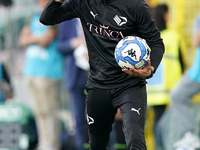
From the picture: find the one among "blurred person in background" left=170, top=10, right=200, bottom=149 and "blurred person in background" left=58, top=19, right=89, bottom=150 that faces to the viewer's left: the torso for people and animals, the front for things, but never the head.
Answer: "blurred person in background" left=170, top=10, right=200, bottom=149

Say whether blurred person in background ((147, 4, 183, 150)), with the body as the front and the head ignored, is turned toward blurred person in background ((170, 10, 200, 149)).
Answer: no

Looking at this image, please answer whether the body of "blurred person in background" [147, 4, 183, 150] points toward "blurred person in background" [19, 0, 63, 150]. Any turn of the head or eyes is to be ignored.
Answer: no

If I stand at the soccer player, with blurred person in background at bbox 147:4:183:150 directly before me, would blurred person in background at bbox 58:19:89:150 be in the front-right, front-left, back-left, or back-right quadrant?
front-left

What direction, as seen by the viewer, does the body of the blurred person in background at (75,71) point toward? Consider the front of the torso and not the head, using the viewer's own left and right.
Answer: facing the viewer and to the right of the viewer

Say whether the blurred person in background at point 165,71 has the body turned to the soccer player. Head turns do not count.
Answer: no

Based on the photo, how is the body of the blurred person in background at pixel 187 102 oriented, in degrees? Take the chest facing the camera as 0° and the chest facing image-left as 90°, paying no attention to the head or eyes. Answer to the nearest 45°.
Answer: approximately 90°
